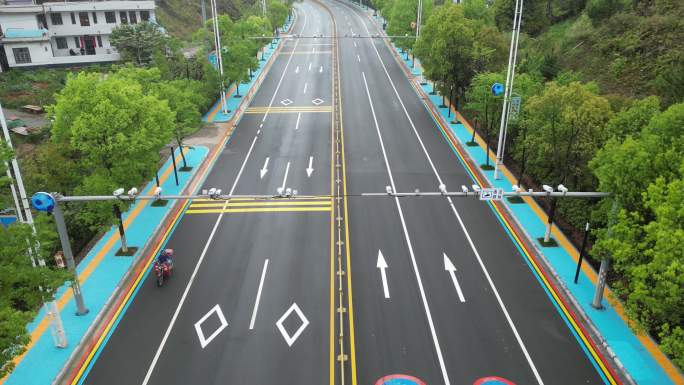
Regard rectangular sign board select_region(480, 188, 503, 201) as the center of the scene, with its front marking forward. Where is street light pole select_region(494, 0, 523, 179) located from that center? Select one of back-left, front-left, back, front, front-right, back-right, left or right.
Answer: back

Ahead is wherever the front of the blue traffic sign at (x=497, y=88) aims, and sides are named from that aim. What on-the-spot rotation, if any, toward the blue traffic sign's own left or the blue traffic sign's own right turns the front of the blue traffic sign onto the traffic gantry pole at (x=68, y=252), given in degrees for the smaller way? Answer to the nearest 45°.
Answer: approximately 45° to the blue traffic sign's own right

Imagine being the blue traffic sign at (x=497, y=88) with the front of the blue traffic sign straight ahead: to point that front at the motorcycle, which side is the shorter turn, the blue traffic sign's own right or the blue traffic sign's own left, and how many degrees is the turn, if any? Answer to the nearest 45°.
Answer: approximately 45° to the blue traffic sign's own right

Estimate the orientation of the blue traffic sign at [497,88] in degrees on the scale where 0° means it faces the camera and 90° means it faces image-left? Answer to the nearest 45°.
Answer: approximately 0°

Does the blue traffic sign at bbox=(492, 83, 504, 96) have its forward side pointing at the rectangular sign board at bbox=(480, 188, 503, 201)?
yes
